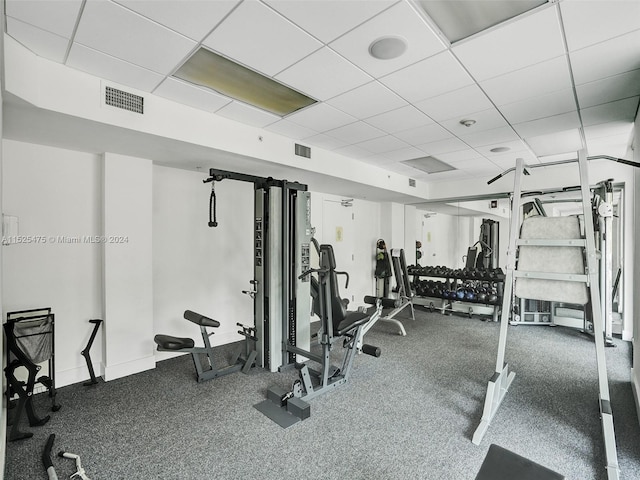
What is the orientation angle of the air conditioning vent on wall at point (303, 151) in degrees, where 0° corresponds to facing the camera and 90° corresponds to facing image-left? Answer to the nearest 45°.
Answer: approximately 315°

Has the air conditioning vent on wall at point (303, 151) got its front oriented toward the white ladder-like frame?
yes

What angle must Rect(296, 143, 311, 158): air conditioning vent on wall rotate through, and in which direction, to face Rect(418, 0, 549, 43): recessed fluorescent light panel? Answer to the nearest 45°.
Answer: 0° — it already faces it

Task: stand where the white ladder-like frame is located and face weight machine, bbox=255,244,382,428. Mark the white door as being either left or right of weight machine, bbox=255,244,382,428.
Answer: right

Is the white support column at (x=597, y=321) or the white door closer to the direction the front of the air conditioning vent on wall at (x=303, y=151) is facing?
the white support column

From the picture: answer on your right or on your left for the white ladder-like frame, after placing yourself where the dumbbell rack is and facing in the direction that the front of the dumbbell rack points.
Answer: on your left

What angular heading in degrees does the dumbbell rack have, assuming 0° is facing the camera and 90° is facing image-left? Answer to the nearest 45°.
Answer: approximately 45°

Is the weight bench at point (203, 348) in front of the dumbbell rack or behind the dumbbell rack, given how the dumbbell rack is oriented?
in front

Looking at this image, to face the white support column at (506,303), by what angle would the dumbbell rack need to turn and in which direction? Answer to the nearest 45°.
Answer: approximately 45° to its left

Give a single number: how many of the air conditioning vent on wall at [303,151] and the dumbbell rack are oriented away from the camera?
0

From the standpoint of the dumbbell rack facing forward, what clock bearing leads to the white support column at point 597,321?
The white support column is roughly at 10 o'clock from the dumbbell rack.
